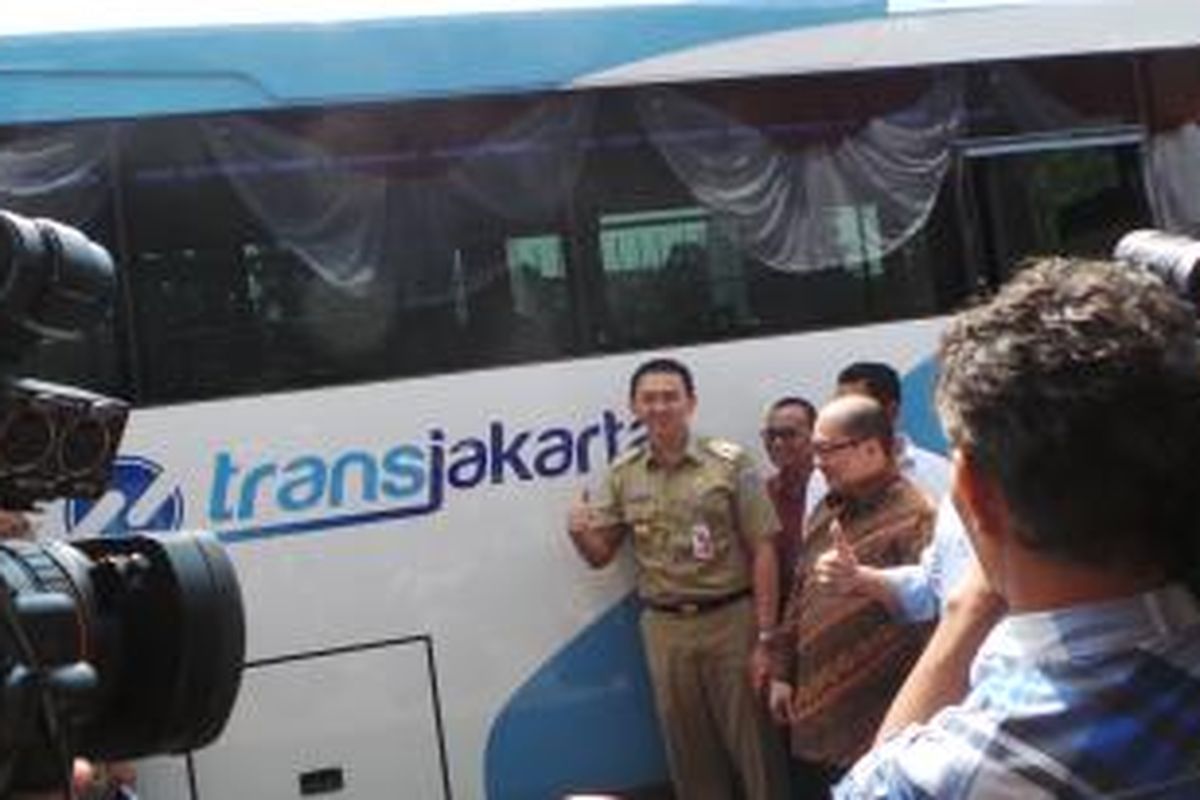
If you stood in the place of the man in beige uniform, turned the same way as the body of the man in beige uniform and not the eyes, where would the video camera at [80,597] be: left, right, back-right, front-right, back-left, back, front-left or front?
front

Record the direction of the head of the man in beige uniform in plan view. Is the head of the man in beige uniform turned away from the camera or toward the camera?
toward the camera

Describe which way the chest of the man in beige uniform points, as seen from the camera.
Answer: toward the camera
